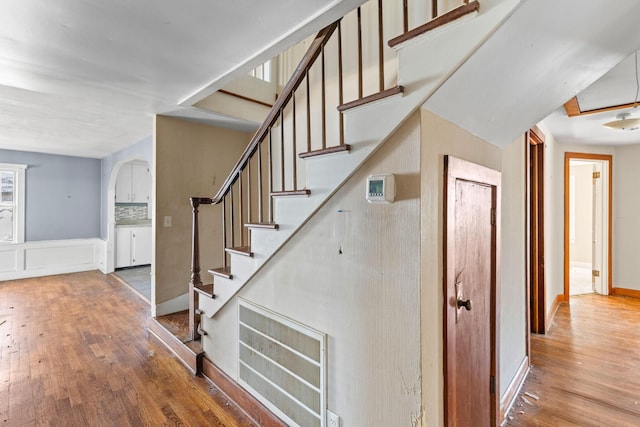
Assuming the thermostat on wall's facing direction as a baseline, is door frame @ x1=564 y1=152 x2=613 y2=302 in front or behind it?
behind

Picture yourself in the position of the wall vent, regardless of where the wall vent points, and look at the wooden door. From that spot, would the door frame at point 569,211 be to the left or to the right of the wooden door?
left

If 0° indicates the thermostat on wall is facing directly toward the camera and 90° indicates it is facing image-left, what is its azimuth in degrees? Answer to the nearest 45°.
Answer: approximately 45°

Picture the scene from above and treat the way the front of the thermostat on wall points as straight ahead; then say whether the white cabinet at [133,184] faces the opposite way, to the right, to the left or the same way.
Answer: to the left

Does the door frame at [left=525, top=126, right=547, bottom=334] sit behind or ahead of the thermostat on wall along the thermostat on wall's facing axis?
behind

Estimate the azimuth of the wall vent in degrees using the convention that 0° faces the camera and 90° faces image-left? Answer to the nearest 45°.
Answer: approximately 45°

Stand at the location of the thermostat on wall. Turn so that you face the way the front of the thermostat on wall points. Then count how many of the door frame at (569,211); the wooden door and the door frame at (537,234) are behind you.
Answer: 3

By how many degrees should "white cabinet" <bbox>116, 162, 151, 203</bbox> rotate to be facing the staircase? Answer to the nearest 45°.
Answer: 0° — it already faces it
